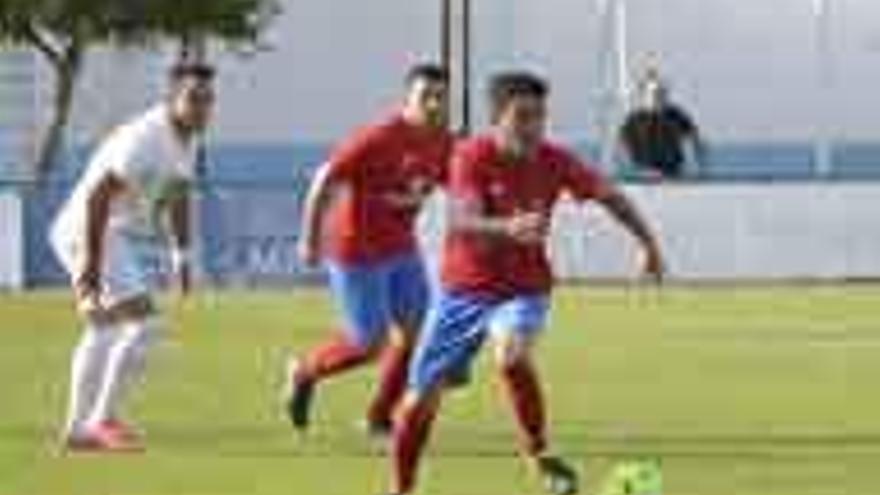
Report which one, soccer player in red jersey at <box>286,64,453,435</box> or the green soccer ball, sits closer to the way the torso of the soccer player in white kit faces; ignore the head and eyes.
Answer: the green soccer ball

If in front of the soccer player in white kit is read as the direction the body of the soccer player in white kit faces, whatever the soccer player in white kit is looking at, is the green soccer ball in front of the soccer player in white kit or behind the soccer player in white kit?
in front

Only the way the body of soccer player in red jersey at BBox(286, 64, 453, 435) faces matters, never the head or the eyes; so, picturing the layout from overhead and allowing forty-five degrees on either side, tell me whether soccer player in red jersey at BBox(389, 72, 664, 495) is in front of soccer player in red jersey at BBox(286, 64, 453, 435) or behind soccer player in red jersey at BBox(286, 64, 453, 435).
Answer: in front

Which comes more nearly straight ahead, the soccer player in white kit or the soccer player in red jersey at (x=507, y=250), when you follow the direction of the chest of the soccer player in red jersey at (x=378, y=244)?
the soccer player in red jersey

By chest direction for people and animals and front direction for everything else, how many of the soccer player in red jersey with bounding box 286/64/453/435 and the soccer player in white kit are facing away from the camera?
0

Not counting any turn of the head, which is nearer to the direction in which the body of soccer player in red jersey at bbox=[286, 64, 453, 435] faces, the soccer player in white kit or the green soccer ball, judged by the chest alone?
the green soccer ball

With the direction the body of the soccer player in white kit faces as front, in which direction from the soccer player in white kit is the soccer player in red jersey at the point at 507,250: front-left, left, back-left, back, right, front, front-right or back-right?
front

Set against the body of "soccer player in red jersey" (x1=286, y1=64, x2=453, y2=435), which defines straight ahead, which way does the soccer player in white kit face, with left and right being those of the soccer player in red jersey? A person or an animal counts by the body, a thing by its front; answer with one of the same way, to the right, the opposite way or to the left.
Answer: the same way

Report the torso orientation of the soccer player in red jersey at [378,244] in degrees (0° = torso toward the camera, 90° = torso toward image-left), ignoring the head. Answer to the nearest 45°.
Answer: approximately 315°

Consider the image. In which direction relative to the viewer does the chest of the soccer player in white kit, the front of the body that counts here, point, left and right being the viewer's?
facing the viewer and to the right of the viewer

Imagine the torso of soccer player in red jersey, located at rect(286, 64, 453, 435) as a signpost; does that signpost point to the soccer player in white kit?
no
